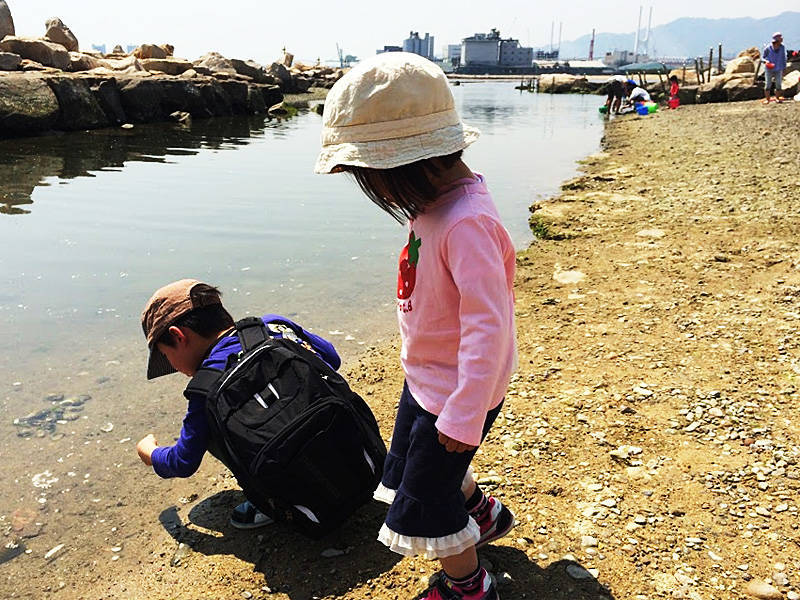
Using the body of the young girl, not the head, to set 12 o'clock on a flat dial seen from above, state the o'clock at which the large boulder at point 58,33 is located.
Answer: The large boulder is roughly at 2 o'clock from the young girl.

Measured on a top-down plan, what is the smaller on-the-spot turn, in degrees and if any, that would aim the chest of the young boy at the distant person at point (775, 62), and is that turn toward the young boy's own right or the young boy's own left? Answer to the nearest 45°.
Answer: approximately 90° to the young boy's own right

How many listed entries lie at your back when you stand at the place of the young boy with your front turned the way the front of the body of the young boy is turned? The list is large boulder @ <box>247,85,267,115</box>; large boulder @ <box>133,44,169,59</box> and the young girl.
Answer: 1

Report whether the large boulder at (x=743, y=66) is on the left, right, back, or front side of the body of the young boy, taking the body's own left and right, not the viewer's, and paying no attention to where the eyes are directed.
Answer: right

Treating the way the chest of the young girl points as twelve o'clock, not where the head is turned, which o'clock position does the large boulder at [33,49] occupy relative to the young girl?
The large boulder is roughly at 2 o'clock from the young girl.

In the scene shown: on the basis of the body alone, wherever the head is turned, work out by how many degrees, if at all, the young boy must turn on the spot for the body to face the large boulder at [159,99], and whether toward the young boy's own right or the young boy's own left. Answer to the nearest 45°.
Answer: approximately 45° to the young boy's own right

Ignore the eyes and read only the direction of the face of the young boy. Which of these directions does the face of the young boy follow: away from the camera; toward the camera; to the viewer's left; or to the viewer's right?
to the viewer's left

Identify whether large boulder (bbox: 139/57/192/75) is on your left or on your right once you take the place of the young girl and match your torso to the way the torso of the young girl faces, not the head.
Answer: on your right

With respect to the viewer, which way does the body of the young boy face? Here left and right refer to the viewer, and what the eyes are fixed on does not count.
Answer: facing away from the viewer and to the left of the viewer

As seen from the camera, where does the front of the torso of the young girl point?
to the viewer's left

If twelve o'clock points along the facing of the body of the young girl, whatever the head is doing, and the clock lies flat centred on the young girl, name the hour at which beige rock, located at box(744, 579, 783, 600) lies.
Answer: The beige rock is roughly at 6 o'clock from the young girl.

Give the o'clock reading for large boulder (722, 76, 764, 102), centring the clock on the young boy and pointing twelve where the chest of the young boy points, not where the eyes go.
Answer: The large boulder is roughly at 3 o'clock from the young boy.

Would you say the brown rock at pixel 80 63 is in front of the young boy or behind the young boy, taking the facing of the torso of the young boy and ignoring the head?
in front

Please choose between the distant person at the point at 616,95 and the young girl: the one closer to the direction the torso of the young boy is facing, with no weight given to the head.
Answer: the distant person

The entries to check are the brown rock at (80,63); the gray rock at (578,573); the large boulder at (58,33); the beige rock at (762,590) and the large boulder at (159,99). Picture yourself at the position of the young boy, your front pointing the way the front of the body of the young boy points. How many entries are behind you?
2

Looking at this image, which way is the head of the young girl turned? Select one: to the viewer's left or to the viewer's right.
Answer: to the viewer's left

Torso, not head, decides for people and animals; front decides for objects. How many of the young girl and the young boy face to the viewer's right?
0

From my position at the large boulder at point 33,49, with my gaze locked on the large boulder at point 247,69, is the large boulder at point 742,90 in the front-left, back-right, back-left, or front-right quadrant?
front-right

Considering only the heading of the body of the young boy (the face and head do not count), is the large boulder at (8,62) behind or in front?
in front
